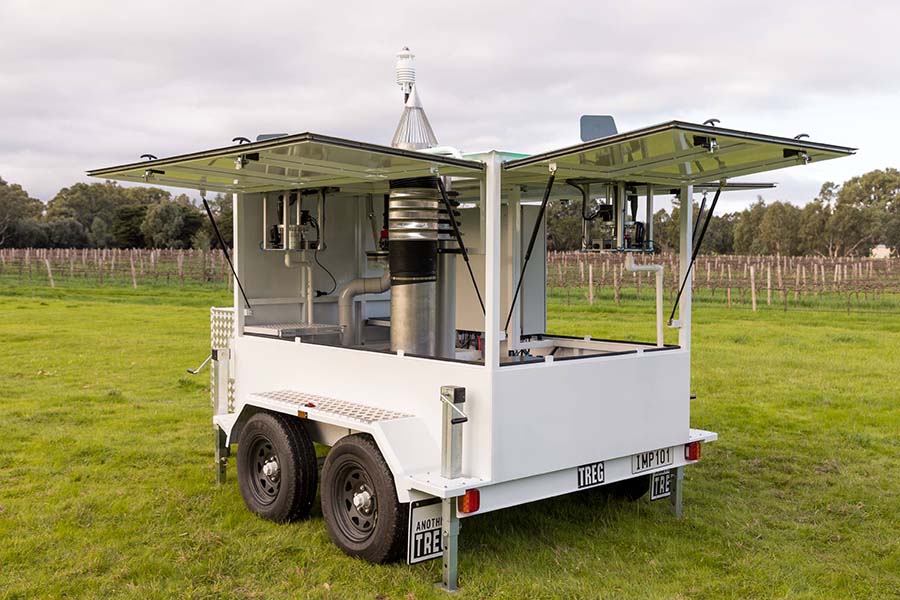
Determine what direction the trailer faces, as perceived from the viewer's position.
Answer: facing away from the viewer and to the left of the viewer
